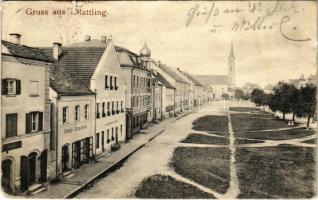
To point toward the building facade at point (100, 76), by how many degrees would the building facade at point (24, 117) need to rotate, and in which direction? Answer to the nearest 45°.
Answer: approximately 90° to its left

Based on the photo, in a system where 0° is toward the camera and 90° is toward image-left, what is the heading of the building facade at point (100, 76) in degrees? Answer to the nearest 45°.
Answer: approximately 315°

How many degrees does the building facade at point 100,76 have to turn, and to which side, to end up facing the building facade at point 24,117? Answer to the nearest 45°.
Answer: approximately 90° to its right

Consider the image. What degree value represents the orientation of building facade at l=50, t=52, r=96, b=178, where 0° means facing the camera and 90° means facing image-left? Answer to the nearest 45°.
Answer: approximately 315°

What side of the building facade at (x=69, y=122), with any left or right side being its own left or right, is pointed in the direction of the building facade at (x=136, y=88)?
left

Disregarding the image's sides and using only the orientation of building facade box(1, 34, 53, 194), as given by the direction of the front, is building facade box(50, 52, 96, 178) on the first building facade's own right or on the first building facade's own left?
on the first building facade's own left

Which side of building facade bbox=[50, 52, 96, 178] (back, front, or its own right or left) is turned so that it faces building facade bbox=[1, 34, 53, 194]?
right
